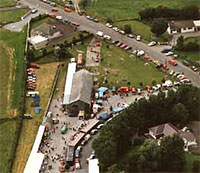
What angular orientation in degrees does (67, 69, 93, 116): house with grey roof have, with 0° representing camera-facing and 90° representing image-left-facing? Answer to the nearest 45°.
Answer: approximately 0°

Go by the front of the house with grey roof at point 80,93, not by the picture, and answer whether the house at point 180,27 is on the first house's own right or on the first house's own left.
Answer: on the first house's own left

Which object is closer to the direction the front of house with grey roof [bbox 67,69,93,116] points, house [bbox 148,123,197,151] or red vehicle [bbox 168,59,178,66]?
the house

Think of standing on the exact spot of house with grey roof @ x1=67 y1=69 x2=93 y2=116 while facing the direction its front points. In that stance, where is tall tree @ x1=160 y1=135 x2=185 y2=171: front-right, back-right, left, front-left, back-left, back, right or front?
front-left

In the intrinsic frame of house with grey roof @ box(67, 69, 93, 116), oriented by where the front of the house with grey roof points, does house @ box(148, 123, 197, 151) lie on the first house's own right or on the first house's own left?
on the first house's own left

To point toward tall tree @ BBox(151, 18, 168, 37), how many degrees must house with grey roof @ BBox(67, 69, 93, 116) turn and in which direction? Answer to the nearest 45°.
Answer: approximately 135° to its left

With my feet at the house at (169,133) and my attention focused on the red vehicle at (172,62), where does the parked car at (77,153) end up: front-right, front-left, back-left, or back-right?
back-left
